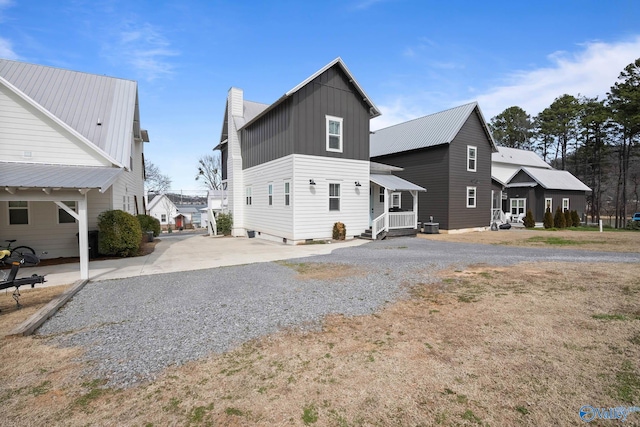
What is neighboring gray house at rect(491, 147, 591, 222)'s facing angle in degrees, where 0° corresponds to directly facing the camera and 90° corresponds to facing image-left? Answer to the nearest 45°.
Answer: approximately 45°
